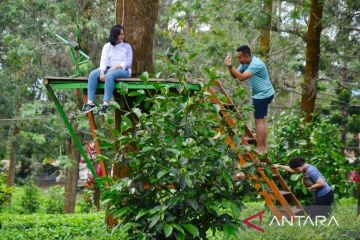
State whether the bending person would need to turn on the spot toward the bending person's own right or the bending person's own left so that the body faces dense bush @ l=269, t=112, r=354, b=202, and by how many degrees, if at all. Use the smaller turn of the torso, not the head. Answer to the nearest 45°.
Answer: approximately 90° to the bending person's own right

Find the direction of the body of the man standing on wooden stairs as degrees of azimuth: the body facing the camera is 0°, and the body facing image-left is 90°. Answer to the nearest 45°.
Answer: approximately 90°

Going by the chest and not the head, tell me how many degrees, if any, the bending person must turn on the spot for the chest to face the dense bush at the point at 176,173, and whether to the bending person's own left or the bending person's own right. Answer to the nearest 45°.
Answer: approximately 45° to the bending person's own left

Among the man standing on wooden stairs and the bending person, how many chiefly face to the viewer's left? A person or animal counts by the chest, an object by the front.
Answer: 2

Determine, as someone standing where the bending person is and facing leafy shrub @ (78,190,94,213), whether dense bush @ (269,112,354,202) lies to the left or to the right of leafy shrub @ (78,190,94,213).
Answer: right

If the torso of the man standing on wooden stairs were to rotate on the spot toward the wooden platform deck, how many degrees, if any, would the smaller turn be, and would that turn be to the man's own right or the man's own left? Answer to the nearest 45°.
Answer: approximately 45° to the man's own left

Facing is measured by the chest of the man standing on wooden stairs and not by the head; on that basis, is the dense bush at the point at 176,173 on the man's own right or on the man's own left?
on the man's own left

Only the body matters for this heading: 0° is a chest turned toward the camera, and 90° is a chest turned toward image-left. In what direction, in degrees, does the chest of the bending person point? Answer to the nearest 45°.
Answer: approximately 90°
